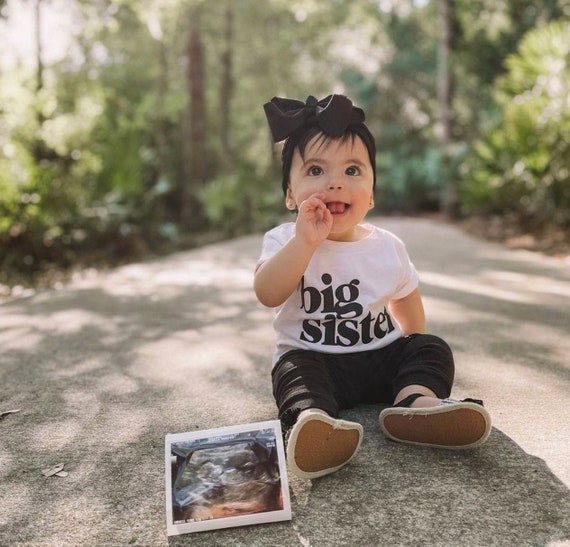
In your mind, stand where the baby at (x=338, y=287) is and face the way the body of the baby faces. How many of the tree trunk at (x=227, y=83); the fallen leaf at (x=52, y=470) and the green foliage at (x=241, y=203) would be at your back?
2

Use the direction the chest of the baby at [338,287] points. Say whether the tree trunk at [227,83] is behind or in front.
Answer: behind

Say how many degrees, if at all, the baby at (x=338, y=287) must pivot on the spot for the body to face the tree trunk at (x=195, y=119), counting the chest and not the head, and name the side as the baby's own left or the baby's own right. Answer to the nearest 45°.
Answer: approximately 180°

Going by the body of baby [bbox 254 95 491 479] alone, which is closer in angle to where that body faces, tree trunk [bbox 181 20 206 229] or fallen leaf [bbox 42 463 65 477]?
the fallen leaf

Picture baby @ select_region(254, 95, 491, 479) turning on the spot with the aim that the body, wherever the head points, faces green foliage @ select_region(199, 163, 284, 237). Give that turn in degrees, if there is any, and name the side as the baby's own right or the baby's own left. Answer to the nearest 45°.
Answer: approximately 180°

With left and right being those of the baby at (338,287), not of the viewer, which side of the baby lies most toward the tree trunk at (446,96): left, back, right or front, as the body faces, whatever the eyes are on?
back

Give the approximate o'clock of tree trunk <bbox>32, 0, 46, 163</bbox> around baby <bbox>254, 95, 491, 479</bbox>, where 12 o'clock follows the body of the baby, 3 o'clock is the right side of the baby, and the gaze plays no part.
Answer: The tree trunk is roughly at 5 o'clock from the baby.

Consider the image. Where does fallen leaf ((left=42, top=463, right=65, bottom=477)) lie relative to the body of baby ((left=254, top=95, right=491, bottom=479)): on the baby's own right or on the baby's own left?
on the baby's own right

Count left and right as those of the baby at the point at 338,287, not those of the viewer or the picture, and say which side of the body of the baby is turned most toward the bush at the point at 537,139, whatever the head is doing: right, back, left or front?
back

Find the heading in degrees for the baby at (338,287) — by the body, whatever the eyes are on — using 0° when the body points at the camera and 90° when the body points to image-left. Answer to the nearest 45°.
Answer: approximately 0°
